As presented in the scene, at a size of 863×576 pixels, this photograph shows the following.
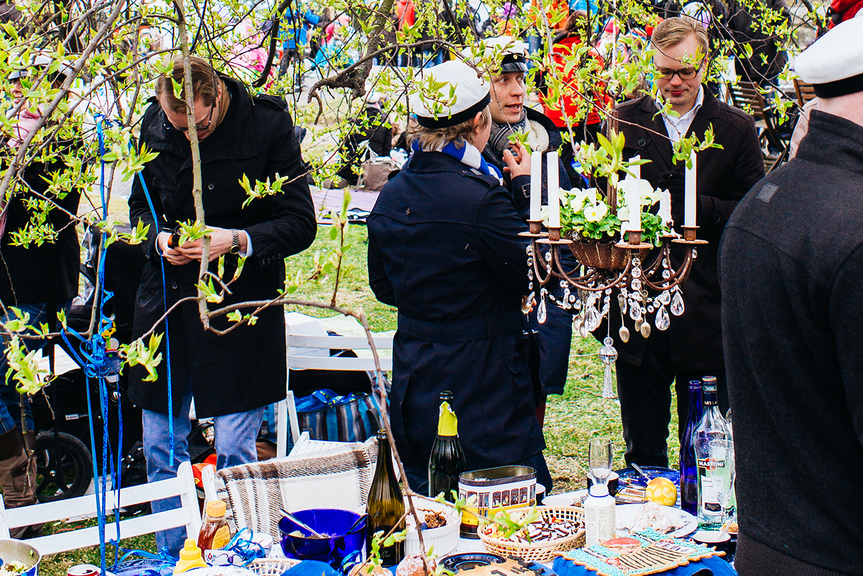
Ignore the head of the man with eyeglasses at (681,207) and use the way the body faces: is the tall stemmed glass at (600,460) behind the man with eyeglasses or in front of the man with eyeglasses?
in front

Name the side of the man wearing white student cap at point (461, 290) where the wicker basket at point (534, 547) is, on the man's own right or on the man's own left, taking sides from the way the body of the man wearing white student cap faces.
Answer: on the man's own right

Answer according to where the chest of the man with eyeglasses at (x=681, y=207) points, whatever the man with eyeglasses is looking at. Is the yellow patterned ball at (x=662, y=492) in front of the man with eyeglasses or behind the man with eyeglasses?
in front

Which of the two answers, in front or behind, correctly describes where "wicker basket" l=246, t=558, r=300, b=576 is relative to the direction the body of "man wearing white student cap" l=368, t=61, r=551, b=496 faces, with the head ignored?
behind

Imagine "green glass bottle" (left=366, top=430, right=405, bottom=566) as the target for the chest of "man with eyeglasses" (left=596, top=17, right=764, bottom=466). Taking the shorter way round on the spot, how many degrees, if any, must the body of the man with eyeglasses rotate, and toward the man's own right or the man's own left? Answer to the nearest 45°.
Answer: approximately 45° to the man's own right

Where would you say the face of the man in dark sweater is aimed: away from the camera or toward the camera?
away from the camera

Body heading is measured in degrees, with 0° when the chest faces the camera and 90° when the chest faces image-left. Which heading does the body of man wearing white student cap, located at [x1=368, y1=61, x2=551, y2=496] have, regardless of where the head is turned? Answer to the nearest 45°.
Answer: approximately 225°

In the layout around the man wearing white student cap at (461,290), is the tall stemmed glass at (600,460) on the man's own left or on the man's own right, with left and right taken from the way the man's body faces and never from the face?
on the man's own right

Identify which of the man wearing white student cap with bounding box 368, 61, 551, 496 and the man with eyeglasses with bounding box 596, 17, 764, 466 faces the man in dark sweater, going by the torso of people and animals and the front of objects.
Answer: the man with eyeglasses

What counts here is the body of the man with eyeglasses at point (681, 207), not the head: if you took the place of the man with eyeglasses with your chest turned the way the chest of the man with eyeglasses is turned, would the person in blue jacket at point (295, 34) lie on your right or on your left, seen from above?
on your right

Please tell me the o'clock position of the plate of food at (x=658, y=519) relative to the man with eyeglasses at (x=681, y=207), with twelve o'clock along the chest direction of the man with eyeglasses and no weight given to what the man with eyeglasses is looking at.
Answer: The plate of food is roughly at 12 o'clock from the man with eyeglasses.

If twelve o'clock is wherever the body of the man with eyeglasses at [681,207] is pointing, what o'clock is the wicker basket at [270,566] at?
The wicker basket is roughly at 1 o'clock from the man with eyeglasses.

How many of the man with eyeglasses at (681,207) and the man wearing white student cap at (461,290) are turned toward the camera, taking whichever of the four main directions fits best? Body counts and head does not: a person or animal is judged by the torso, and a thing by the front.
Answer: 1
